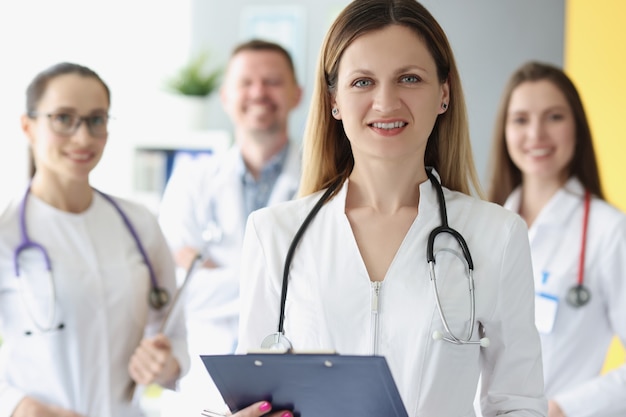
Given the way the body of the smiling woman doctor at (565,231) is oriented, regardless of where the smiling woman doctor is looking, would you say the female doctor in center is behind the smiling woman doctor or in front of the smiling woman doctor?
in front

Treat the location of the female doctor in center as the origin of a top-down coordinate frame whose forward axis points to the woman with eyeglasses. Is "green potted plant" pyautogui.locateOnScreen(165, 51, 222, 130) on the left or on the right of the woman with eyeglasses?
right

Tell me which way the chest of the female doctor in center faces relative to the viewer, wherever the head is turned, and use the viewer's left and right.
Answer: facing the viewer

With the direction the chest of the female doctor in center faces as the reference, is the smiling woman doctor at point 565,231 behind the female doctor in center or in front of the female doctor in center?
behind

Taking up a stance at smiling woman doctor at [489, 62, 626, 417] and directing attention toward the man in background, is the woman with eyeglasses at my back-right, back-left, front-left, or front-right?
front-left

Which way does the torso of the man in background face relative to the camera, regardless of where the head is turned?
toward the camera

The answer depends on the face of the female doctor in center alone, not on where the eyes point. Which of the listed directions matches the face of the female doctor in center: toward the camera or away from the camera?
toward the camera

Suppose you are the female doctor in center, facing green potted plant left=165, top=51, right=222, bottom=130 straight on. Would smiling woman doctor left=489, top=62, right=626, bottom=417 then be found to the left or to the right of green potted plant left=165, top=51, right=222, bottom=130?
right

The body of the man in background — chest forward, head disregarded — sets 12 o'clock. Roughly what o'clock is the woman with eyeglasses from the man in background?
The woman with eyeglasses is roughly at 1 o'clock from the man in background.

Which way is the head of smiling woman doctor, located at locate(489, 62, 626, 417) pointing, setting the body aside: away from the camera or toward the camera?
toward the camera

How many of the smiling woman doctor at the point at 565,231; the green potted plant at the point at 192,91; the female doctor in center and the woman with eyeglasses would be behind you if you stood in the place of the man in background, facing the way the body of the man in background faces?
1

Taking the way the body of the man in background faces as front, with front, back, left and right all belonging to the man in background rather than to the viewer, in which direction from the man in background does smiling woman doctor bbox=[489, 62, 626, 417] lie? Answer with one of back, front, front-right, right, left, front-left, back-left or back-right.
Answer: front-left

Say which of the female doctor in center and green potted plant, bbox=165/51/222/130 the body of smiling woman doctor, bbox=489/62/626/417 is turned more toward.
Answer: the female doctor in center

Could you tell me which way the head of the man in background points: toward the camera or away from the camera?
toward the camera

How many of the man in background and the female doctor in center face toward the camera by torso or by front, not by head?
2

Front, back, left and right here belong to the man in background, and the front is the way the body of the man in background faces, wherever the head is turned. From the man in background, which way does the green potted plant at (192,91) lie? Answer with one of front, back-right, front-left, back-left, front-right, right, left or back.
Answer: back
